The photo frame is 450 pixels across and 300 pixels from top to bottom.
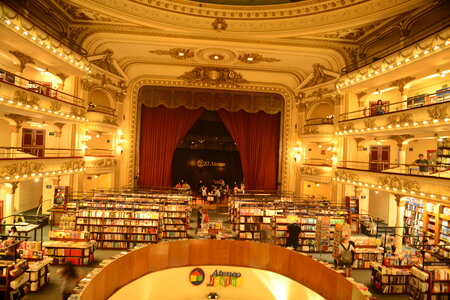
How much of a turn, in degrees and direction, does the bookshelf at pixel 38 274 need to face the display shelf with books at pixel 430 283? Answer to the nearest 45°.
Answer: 0° — it already faces it

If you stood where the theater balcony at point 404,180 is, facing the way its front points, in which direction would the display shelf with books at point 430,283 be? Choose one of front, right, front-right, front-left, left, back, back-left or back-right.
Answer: front-left

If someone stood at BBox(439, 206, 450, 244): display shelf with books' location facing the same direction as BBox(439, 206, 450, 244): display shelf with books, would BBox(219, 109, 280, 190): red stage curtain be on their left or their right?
on their right

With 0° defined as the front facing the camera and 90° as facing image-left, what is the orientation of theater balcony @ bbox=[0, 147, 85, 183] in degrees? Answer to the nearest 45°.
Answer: approximately 315°

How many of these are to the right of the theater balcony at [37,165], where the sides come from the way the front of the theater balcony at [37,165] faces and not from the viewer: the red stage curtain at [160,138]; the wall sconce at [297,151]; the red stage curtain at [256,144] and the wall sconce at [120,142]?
0

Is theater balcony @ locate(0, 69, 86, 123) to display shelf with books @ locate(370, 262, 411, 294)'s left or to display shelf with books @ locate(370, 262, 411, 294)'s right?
on its right

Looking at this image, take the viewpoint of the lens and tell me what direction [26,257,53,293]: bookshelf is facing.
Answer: facing the viewer and to the right of the viewer

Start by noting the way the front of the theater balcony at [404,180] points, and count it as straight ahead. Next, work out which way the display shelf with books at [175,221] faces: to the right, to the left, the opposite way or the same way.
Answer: to the left

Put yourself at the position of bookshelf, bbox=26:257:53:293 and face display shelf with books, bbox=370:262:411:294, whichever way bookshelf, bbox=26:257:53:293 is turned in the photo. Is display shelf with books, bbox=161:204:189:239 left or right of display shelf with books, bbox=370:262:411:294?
left

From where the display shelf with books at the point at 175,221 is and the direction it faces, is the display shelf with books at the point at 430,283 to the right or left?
on its left

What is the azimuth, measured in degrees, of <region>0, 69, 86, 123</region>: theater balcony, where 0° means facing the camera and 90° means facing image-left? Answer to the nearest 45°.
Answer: approximately 315°

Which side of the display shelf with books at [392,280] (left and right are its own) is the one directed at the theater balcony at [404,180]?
back

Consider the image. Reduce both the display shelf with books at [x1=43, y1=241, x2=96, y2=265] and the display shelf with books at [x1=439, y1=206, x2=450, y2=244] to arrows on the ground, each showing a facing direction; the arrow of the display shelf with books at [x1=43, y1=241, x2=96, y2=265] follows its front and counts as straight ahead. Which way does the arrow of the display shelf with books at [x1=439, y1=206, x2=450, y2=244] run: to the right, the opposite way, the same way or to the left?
to the right

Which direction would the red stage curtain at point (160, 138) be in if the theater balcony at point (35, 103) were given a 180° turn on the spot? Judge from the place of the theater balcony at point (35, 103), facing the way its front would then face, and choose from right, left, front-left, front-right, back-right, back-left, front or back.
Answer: right

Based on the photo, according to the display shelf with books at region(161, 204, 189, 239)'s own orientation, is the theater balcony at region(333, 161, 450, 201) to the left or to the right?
on its left

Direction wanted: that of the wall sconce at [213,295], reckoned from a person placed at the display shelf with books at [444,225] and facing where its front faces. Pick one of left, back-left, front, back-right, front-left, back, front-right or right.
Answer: front

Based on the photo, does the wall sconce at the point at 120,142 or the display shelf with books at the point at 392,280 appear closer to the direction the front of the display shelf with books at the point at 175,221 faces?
the display shelf with books

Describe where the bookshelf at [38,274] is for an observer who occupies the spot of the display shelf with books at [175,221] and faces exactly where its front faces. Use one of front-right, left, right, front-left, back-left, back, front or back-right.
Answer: front-right

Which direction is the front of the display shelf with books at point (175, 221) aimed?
toward the camera

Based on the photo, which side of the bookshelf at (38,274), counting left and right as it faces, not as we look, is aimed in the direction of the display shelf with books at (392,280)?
front

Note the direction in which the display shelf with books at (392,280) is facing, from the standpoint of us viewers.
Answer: facing the viewer

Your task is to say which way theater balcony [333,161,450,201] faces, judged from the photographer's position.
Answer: facing the viewer and to the left of the viewer

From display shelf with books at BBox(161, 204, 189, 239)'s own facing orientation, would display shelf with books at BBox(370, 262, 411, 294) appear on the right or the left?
on its left
